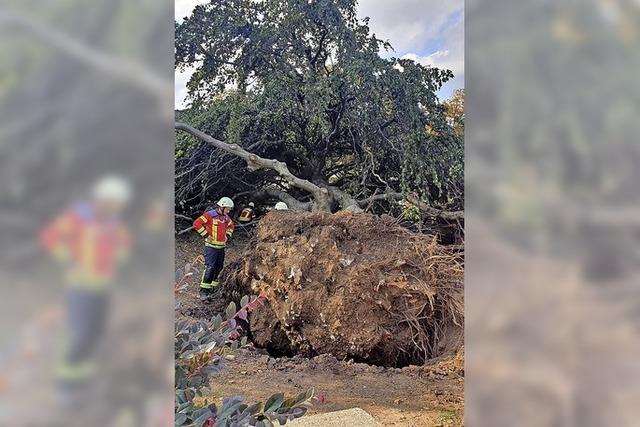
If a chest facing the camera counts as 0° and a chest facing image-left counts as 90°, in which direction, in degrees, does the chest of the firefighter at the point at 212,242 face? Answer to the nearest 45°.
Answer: approximately 315°
